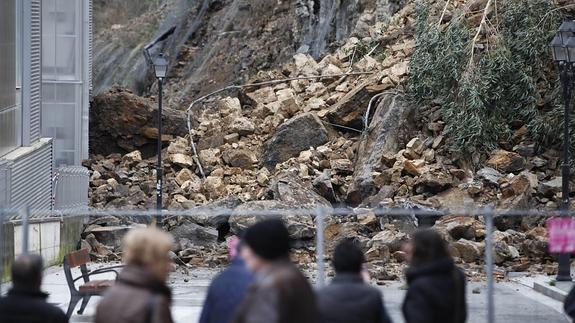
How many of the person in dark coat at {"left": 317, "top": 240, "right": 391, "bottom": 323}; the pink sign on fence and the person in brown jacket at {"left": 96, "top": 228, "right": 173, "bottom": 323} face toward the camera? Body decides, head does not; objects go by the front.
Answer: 1

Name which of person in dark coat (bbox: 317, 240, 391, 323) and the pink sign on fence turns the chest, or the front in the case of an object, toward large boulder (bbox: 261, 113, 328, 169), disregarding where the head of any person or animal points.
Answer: the person in dark coat

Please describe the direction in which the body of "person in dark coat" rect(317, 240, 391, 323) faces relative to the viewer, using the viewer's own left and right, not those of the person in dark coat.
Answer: facing away from the viewer

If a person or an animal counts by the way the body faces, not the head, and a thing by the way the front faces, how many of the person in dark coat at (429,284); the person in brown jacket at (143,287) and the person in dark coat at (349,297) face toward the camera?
0

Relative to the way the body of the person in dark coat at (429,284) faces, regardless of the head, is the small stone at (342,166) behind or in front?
in front

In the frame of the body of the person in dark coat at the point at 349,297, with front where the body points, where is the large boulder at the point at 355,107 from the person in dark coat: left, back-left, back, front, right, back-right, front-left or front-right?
front

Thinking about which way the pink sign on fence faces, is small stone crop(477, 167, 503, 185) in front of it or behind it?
behind

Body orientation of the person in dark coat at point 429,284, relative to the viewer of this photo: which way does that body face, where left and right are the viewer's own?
facing away from the viewer and to the left of the viewer

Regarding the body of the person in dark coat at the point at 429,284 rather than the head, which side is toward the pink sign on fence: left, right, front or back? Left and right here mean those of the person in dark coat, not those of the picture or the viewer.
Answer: right

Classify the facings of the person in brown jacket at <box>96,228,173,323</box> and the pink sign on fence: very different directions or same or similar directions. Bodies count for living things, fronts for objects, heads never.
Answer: very different directions

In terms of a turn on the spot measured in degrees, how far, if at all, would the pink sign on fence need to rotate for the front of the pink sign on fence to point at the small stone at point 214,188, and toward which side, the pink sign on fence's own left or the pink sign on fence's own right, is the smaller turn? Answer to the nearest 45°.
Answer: approximately 135° to the pink sign on fence's own right

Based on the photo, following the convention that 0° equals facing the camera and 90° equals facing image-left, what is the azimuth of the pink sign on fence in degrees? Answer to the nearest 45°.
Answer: approximately 0°

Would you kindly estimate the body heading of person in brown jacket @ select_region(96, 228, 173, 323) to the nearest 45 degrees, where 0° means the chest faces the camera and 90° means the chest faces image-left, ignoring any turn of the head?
approximately 225°

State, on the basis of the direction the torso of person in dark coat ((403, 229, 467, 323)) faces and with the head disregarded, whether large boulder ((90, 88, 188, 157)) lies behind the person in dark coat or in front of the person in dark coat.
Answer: in front

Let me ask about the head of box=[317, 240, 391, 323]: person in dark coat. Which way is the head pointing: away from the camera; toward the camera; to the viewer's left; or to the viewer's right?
away from the camera

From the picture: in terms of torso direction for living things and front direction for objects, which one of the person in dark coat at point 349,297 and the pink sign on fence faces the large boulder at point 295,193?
the person in dark coat

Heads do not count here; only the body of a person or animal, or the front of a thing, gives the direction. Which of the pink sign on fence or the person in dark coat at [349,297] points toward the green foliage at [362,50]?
the person in dark coat

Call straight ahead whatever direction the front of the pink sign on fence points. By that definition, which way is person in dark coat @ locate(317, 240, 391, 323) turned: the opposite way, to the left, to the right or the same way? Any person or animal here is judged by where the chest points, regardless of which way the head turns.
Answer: the opposite way

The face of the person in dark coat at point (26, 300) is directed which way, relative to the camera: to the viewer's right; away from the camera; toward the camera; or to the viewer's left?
away from the camera

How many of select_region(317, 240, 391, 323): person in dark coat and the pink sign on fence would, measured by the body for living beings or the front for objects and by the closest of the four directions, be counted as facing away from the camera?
1
